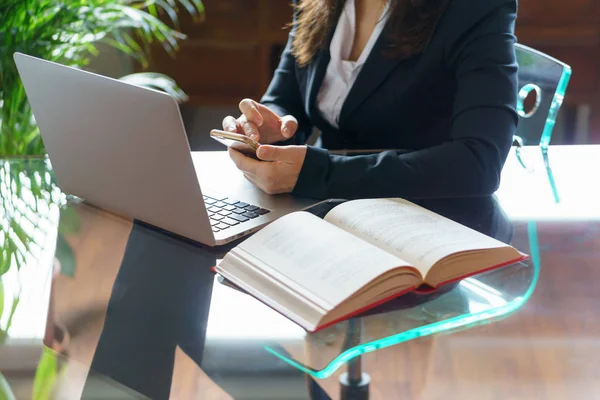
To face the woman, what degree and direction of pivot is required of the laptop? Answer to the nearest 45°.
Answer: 0° — it already faces them

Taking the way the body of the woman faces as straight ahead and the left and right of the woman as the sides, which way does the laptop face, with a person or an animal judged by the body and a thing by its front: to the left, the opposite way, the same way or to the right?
the opposite way

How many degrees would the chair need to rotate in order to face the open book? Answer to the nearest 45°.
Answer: approximately 45° to its left

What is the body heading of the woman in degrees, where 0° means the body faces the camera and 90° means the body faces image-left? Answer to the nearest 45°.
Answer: approximately 45°

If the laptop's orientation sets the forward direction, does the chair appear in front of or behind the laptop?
in front

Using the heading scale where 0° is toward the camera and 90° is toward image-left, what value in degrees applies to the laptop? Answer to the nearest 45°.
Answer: approximately 225°

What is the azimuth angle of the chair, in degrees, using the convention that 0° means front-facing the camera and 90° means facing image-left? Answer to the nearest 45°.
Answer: approximately 45°
